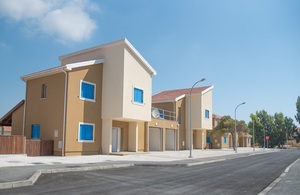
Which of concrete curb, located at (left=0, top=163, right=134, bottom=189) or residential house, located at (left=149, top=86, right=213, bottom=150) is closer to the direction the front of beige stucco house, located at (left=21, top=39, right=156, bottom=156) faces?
the concrete curb

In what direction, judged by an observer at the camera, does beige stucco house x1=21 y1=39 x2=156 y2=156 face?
facing the viewer and to the right of the viewer

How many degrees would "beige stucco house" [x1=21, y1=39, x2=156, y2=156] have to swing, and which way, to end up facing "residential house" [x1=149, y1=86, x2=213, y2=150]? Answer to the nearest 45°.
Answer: approximately 90° to its left

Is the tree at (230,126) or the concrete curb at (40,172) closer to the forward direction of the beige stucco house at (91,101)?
the concrete curb

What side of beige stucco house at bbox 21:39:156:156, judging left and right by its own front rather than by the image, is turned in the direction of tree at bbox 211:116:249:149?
left

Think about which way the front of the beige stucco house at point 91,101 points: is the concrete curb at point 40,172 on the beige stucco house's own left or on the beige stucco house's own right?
on the beige stucco house's own right

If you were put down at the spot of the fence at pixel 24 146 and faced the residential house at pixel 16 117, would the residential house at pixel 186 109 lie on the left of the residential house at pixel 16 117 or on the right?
right
